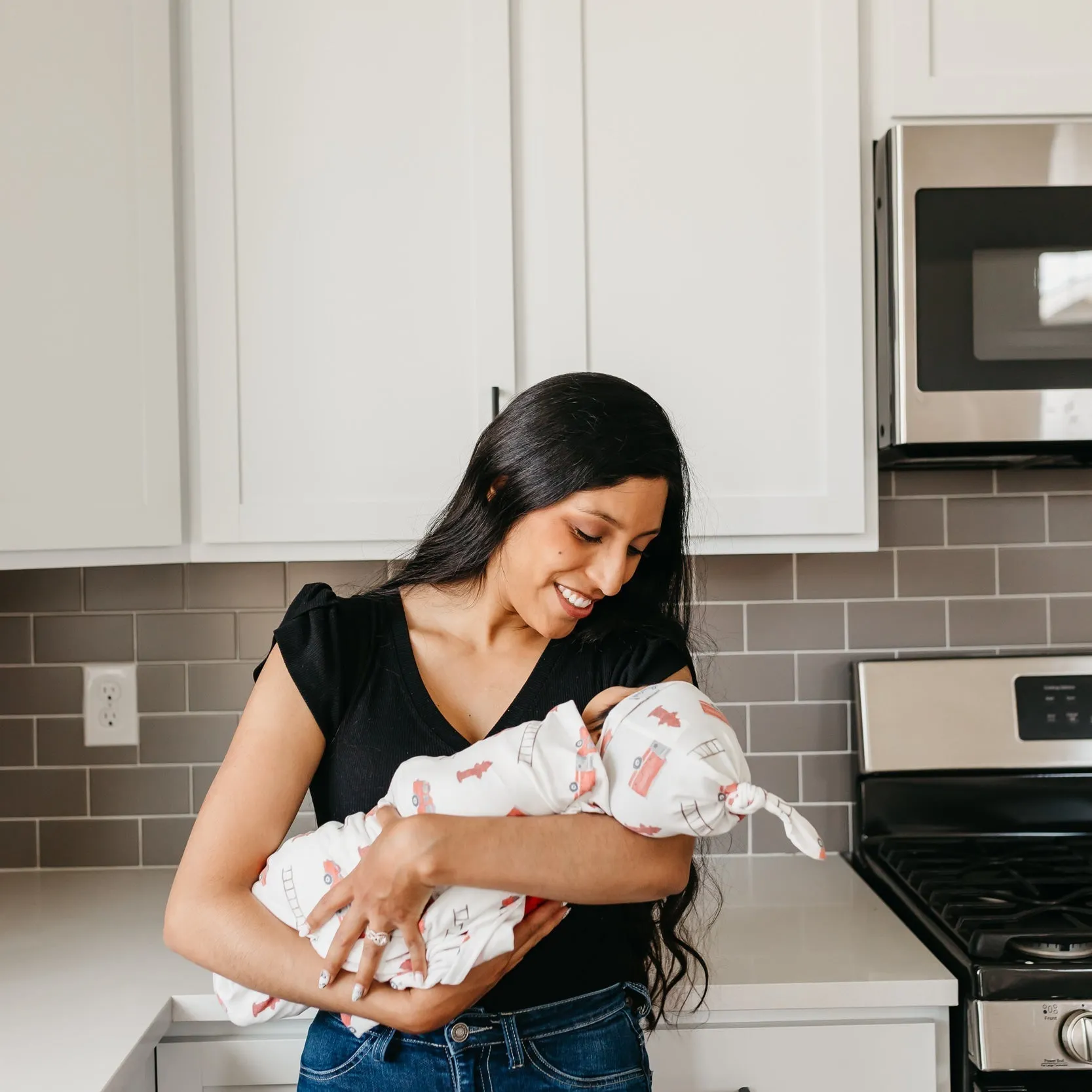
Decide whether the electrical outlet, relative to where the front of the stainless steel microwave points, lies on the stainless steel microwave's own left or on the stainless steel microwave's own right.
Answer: on the stainless steel microwave's own right

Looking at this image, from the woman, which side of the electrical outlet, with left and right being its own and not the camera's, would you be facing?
front
